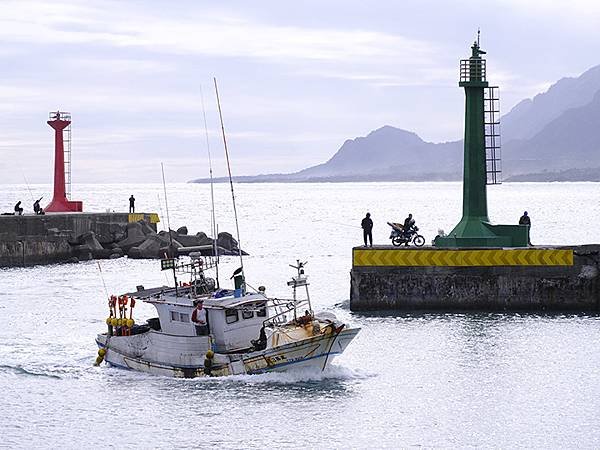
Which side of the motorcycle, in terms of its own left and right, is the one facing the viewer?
right

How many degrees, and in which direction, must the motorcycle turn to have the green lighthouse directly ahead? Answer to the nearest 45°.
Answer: approximately 45° to its right

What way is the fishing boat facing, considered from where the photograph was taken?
facing to the right of the viewer

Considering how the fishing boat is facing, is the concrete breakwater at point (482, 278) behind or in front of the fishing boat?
in front
